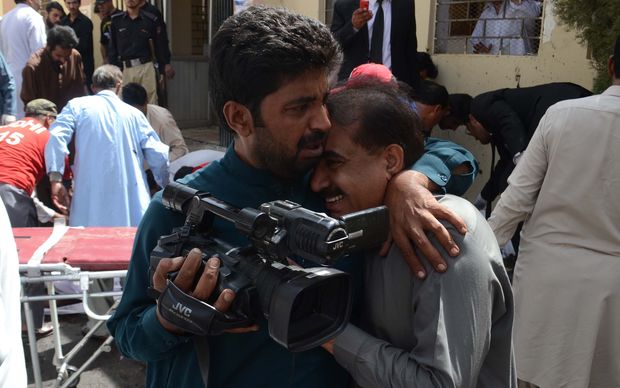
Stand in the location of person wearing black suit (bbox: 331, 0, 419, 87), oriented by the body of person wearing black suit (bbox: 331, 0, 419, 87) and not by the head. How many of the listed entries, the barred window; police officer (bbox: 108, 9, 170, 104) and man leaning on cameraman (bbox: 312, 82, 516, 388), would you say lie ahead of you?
1

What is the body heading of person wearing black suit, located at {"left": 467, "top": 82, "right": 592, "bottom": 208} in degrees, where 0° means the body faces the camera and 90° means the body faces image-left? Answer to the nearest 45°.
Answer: approximately 90°

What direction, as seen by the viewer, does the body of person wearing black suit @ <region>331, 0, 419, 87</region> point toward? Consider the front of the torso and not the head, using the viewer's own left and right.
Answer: facing the viewer

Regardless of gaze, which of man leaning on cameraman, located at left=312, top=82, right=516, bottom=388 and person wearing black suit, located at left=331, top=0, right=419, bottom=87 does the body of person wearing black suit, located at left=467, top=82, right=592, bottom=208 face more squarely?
the person wearing black suit

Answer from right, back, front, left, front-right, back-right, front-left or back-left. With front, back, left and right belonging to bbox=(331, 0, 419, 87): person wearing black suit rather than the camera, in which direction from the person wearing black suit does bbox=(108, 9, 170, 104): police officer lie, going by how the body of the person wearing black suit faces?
back-right

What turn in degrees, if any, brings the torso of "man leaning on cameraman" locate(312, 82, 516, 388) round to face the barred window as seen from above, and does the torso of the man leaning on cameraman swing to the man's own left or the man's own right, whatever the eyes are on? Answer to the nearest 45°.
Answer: approximately 90° to the man's own right

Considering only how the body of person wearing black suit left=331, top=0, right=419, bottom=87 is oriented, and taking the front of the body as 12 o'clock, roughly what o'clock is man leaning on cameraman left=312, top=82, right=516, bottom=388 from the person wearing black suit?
The man leaning on cameraman is roughly at 12 o'clock from the person wearing black suit.

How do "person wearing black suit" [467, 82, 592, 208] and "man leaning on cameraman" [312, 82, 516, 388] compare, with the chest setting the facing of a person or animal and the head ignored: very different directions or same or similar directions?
same or similar directions

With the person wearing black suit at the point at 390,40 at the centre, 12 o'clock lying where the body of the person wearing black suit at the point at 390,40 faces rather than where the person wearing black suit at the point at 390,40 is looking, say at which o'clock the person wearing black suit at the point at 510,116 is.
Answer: the person wearing black suit at the point at 510,116 is roughly at 10 o'clock from the person wearing black suit at the point at 390,40.

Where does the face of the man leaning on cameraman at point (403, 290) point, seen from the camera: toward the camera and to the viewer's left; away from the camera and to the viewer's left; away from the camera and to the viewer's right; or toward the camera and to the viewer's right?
toward the camera and to the viewer's left

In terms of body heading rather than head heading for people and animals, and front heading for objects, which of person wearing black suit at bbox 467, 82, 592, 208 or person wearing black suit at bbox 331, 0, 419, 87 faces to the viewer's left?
person wearing black suit at bbox 467, 82, 592, 208

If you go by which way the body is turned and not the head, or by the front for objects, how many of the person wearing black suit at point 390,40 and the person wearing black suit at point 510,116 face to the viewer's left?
1

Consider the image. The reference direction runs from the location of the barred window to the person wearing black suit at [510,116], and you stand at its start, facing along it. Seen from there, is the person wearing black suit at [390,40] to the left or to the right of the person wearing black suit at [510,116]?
right

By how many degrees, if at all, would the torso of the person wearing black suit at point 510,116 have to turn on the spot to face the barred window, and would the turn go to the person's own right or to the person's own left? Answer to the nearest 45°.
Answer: approximately 90° to the person's own right

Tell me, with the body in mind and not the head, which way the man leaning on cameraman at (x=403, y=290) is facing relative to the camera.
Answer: to the viewer's left
